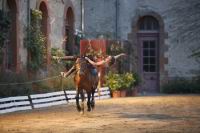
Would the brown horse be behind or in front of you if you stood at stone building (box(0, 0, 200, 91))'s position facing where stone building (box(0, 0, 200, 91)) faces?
in front

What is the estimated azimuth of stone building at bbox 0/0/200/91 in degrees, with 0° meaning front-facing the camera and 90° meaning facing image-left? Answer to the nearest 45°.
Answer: approximately 0°
